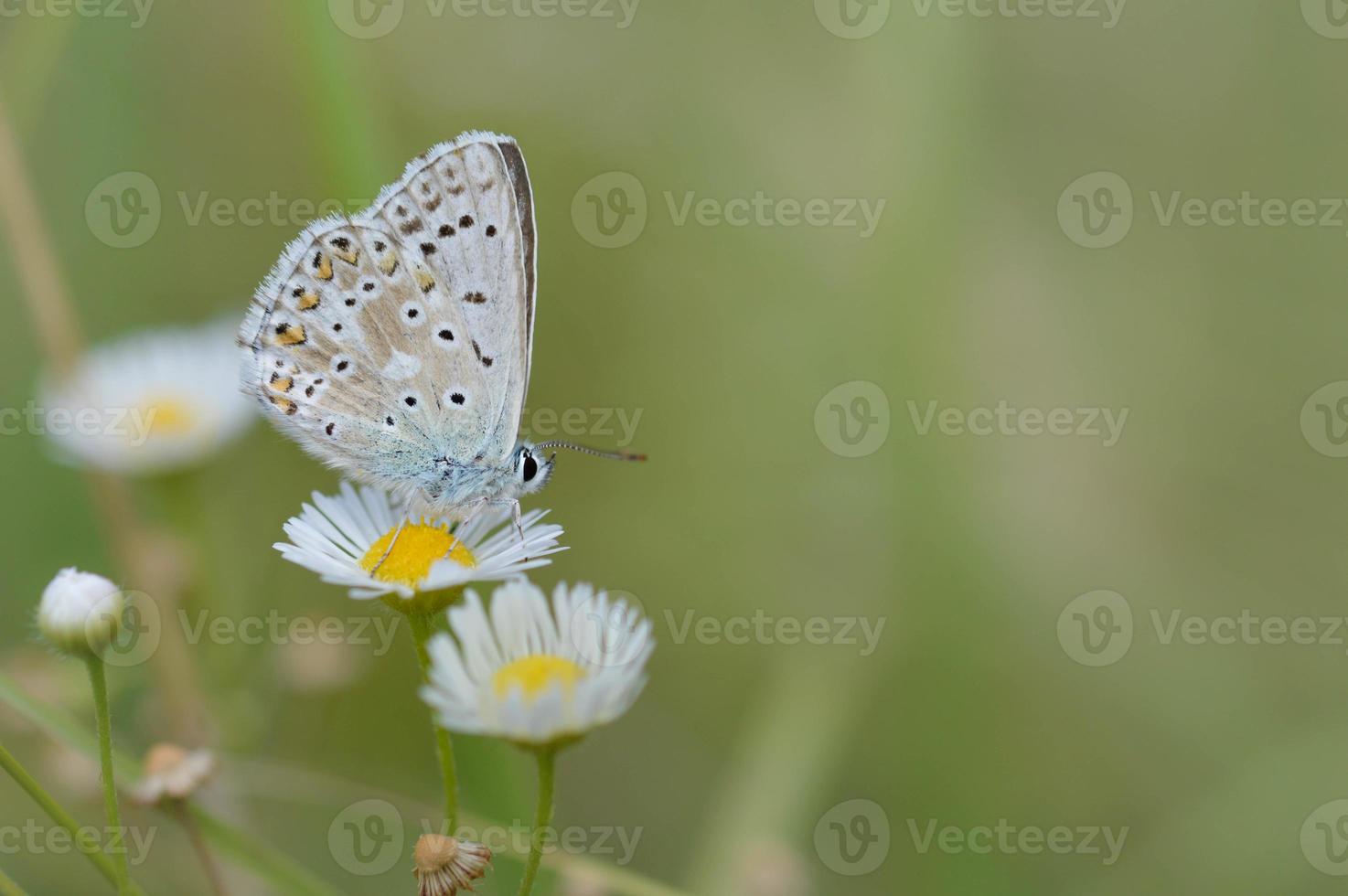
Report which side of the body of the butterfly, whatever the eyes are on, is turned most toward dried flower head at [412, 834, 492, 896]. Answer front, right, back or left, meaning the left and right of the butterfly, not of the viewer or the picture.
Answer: right

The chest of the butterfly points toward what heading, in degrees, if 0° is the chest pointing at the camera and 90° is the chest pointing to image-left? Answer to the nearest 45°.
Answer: approximately 270°

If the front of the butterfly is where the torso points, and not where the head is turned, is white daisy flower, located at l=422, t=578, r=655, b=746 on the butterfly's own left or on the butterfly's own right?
on the butterfly's own right
